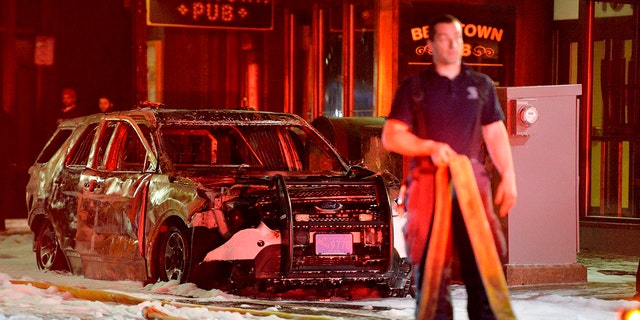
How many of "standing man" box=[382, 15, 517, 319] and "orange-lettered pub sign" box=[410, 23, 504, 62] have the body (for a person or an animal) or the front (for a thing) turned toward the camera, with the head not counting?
2

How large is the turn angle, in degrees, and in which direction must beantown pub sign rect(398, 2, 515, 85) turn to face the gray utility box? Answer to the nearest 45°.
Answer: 0° — it already faces it

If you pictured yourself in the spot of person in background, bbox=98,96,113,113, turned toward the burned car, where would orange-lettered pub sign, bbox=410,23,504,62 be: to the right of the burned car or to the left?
left

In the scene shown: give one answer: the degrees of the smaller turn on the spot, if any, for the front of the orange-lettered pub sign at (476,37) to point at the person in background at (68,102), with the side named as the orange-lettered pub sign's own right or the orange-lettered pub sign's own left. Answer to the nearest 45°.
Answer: approximately 90° to the orange-lettered pub sign's own right

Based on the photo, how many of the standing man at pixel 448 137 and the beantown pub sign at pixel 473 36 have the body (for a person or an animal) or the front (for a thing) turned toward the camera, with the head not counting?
2

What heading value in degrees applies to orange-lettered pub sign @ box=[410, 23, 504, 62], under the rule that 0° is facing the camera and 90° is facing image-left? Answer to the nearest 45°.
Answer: approximately 0°

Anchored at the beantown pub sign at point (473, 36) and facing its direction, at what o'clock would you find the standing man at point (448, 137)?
The standing man is roughly at 12 o'clock from the beantown pub sign.
